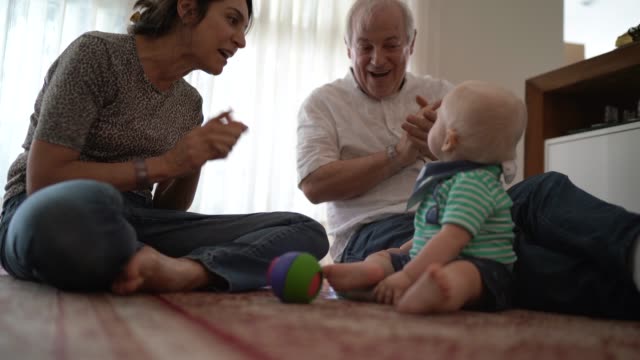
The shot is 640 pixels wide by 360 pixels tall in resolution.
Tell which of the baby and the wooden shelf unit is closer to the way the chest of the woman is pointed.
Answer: the baby

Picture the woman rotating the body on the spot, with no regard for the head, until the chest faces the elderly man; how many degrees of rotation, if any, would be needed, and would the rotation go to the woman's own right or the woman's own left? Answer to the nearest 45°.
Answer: approximately 45° to the woman's own left

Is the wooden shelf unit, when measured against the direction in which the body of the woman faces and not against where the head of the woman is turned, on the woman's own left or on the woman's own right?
on the woman's own left

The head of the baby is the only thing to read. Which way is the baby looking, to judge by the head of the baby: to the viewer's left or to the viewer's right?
to the viewer's left

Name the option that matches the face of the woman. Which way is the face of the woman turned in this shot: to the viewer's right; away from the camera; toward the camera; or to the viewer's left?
to the viewer's right

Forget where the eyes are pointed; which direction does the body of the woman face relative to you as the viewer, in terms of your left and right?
facing the viewer and to the right of the viewer

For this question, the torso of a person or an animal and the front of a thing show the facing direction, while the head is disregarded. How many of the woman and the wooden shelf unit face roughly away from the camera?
0

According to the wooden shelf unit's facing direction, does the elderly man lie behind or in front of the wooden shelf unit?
in front
